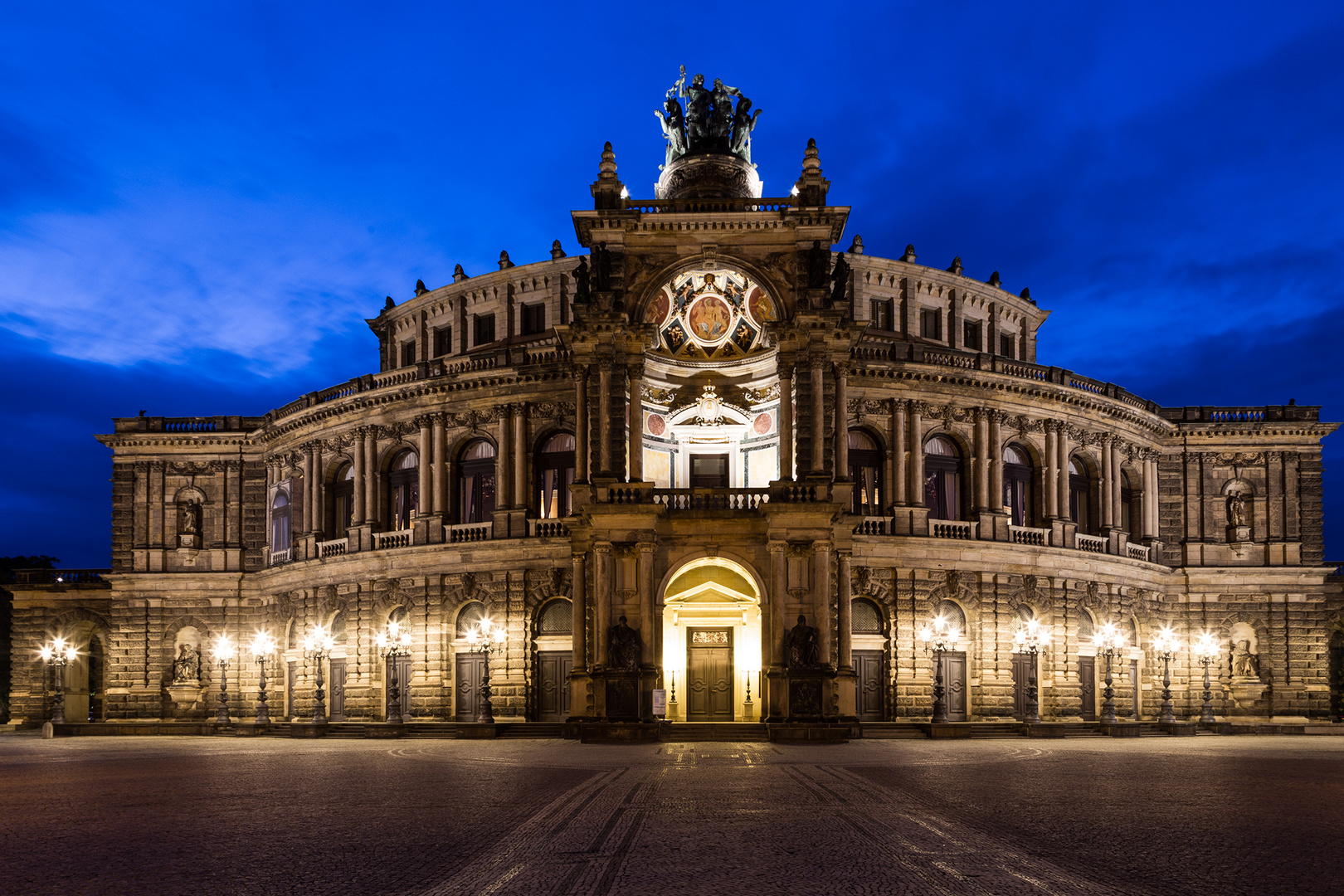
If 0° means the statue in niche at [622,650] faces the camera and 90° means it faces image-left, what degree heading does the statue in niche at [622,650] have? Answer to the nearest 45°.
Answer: approximately 0°
